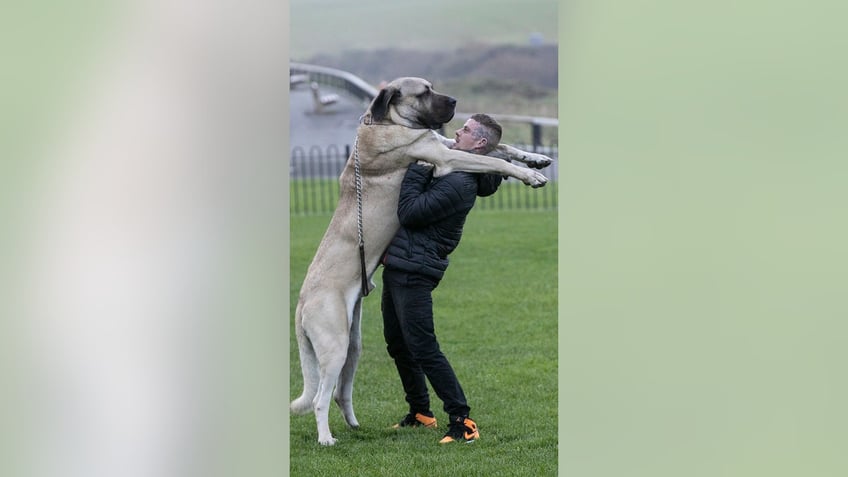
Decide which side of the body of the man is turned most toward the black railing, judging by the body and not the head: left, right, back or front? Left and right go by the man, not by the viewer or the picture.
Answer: right

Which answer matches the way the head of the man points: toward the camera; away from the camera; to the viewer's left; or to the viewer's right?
to the viewer's left

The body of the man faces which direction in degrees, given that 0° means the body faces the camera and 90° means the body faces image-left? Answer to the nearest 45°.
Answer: approximately 90°
